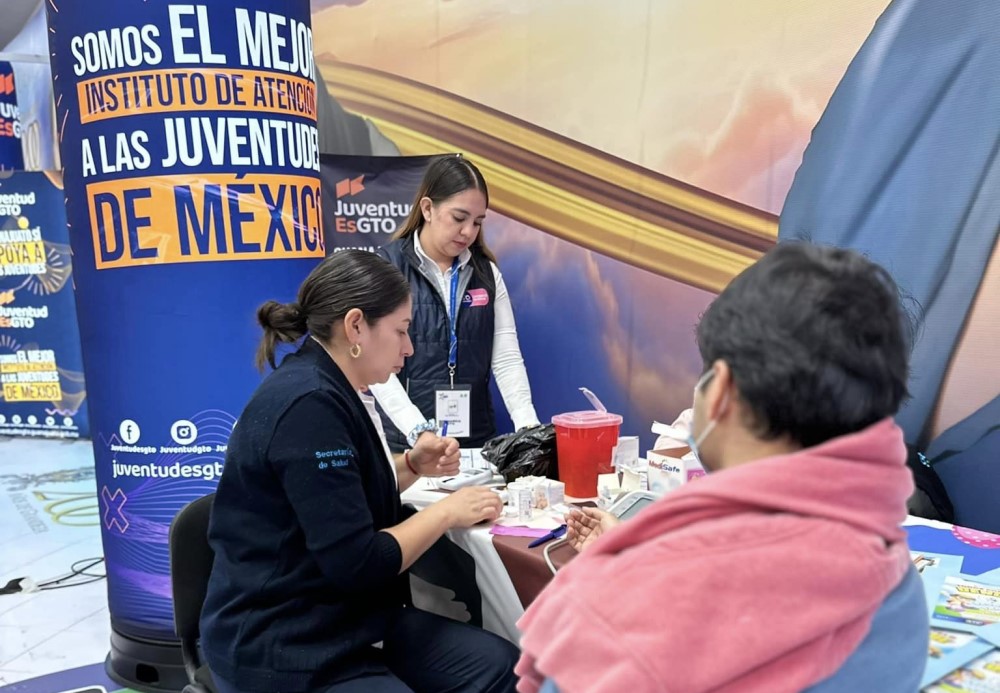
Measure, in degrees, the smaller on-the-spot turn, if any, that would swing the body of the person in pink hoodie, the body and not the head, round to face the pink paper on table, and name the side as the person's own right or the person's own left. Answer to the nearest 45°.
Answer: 0° — they already face it

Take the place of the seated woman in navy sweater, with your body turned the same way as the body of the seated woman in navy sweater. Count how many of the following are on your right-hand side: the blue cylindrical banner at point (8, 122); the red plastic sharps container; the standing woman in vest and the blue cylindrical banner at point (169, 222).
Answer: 0

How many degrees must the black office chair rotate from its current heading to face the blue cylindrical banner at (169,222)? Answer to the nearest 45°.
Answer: approximately 90° to its left

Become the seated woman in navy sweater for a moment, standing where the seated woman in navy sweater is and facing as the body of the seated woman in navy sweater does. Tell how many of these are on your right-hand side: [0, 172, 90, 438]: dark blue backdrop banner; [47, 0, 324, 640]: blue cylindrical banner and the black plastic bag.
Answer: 0

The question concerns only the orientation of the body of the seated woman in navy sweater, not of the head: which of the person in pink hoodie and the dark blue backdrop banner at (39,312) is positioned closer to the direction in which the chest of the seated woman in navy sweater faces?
the person in pink hoodie

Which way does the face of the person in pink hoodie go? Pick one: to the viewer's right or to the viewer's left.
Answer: to the viewer's left

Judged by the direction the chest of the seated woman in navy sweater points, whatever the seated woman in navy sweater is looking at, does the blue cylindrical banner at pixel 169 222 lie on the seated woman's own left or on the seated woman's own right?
on the seated woman's own left

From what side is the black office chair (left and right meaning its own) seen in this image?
right

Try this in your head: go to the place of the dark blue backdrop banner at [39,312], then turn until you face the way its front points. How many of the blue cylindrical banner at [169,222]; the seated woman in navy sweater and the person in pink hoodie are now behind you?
0

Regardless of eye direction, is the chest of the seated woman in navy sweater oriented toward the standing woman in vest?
no

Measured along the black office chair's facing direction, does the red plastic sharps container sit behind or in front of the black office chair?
in front

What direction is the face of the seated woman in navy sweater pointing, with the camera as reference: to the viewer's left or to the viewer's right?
to the viewer's right

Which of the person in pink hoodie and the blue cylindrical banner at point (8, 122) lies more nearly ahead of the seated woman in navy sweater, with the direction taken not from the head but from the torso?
the person in pink hoodie

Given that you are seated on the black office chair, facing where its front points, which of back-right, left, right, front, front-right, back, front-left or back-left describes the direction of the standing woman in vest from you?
front-left

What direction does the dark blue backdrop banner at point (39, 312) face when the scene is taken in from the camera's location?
facing the viewer

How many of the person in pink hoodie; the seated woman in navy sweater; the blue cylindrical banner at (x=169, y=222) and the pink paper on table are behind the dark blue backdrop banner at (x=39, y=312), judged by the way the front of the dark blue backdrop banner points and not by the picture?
0

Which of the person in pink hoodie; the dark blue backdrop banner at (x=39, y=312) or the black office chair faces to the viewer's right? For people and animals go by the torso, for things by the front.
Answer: the black office chair

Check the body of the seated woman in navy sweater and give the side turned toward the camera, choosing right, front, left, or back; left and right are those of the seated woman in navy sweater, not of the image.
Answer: right
